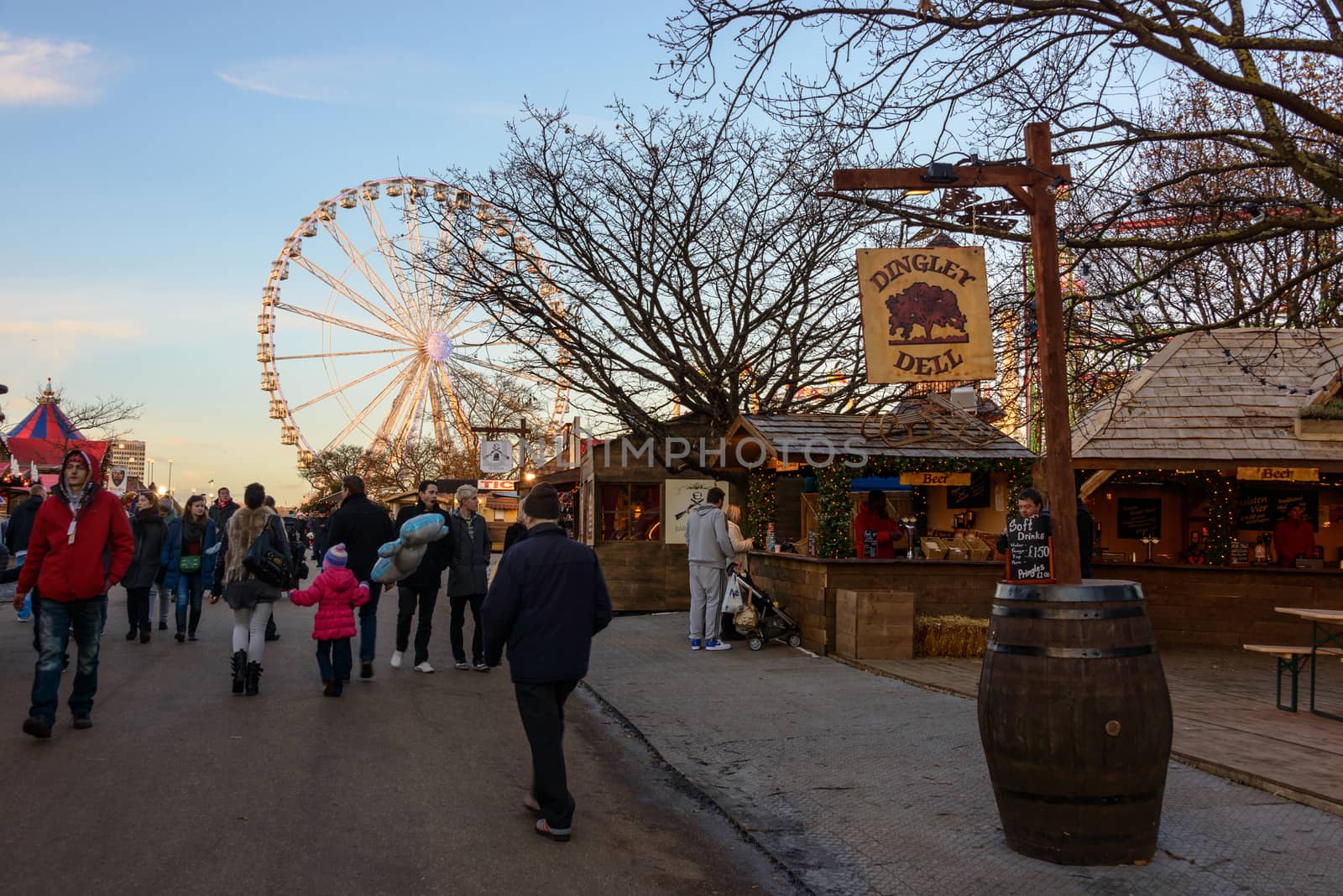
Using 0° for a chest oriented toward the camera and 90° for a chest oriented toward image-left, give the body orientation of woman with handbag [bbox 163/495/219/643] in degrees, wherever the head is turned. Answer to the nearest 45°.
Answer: approximately 0°

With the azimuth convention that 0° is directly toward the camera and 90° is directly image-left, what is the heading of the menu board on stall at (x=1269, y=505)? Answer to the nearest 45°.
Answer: approximately 0°

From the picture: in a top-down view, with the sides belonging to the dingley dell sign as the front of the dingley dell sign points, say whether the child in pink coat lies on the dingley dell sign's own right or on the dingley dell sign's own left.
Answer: on the dingley dell sign's own right

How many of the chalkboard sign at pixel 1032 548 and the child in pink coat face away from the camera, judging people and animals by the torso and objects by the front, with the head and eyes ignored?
1

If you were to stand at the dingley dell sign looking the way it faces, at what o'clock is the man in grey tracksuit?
The man in grey tracksuit is roughly at 5 o'clock from the dingley dell sign.

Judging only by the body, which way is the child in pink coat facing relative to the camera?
away from the camera

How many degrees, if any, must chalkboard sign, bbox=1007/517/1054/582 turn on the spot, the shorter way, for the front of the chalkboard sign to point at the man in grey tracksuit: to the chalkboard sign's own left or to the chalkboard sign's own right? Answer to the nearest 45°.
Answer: approximately 135° to the chalkboard sign's own right

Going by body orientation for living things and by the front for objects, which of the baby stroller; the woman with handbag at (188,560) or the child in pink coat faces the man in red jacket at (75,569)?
the woman with handbag

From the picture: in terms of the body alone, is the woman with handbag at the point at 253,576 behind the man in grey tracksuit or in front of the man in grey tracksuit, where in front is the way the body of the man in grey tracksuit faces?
behind

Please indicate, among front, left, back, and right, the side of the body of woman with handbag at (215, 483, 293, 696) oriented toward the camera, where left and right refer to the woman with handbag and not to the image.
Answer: back

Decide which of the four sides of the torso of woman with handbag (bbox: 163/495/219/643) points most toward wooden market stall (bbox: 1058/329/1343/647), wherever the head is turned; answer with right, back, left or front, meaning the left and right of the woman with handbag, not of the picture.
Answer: left

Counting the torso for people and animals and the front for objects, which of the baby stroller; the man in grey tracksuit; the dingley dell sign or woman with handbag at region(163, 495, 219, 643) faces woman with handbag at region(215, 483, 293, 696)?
woman with handbag at region(163, 495, 219, 643)

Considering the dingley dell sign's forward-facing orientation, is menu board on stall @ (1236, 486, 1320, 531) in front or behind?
behind
